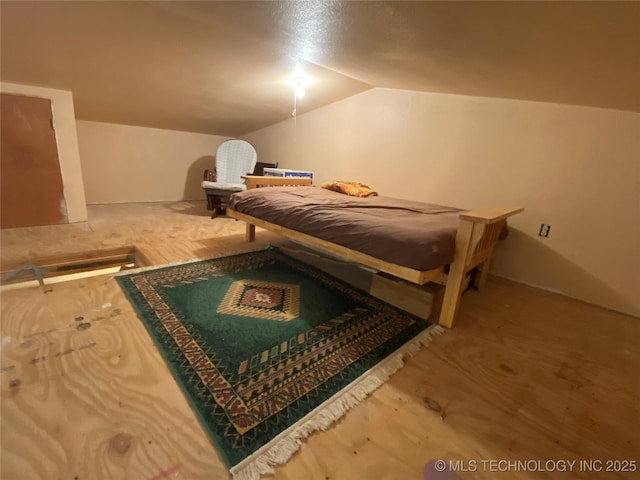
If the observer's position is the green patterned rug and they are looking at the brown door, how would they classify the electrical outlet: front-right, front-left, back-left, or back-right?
back-right

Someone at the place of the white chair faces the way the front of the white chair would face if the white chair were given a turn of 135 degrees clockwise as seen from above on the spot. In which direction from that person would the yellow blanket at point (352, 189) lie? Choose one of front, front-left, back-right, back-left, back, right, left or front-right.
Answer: back-right

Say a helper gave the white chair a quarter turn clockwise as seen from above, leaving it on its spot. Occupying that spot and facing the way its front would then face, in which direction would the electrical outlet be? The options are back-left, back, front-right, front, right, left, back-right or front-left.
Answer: back

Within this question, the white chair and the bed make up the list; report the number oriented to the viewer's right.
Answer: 1

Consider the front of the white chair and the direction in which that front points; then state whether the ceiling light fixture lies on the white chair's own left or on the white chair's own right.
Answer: on the white chair's own left

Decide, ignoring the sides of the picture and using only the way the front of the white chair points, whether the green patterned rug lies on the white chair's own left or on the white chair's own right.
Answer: on the white chair's own left
